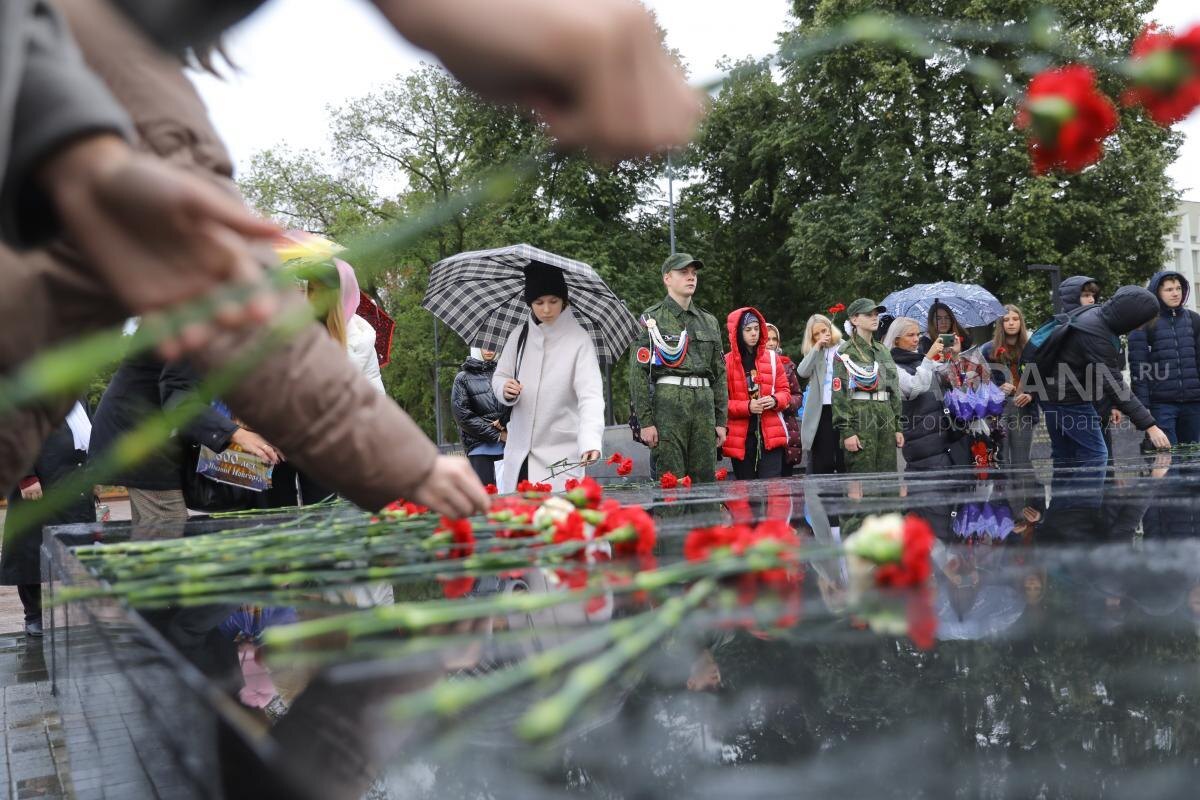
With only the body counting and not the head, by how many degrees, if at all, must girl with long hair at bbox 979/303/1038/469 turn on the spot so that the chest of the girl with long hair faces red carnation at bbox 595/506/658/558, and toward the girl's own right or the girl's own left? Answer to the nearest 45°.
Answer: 0° — they already face it

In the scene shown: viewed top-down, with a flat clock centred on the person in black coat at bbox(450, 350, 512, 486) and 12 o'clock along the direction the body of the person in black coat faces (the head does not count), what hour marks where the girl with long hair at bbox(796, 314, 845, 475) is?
The girl with long hair is roughly at 10 o'clock from the person in black coat.

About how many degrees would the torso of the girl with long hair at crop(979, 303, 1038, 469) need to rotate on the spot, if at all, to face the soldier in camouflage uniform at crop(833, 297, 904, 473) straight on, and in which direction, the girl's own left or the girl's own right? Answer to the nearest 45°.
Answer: approximately 45° to the girl's own right

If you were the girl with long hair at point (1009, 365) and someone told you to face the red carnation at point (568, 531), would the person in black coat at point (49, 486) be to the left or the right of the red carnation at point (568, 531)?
right

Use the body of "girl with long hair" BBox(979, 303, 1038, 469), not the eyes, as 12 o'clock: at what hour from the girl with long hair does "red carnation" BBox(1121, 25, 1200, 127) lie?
The red carnation is roughly at 12 o'clock from the girl with long hair.
